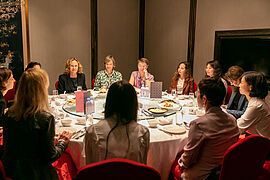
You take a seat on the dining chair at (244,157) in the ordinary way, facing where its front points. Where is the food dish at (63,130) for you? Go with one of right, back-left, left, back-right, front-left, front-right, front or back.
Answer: front-left

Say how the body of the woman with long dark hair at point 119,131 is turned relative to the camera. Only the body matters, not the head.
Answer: away from the camera

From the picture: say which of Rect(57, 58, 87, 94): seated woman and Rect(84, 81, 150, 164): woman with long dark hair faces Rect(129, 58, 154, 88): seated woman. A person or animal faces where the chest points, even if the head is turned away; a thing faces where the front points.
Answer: the woman with long dark hair

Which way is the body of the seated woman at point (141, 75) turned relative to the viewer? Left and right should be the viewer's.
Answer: facing the viewer

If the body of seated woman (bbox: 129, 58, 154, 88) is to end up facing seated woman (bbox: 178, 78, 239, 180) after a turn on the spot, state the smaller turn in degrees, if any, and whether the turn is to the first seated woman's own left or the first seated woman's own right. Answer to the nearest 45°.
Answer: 0° — they already face them

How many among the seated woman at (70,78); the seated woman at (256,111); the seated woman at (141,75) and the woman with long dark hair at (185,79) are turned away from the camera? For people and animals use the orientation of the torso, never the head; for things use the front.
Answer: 0

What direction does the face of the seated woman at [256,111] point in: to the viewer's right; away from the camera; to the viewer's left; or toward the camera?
to the viewer's left

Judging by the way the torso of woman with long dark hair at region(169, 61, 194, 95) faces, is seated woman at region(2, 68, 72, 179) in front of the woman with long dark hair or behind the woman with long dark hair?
in front

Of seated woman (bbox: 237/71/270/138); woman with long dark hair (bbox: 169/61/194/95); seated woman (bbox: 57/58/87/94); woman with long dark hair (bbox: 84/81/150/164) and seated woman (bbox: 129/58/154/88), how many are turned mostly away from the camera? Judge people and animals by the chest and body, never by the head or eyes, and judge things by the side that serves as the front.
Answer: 1

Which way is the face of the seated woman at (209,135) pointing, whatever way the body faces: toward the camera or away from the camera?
away from the camera

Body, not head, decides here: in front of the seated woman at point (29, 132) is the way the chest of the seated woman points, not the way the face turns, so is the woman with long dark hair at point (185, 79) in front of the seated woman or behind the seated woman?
in front

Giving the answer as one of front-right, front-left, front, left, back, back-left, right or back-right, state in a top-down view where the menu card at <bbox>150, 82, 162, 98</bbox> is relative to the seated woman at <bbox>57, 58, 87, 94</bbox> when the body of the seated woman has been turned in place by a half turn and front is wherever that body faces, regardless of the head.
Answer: back-right

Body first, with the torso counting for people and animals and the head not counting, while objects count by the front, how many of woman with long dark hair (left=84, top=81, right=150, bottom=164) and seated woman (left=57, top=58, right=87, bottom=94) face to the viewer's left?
0

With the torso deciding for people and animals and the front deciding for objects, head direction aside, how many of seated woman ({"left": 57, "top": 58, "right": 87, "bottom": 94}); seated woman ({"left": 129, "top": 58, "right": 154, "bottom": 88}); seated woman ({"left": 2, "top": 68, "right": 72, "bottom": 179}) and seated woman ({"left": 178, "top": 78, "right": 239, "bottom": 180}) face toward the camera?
2

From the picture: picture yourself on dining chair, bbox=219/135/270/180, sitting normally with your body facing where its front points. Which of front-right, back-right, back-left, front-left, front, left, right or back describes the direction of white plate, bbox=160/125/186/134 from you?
front

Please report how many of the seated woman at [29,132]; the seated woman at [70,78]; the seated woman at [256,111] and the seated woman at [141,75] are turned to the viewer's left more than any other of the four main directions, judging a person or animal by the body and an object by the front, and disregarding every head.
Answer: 1

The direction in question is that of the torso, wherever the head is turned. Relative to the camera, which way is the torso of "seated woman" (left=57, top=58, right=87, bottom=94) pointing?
toward the camera
